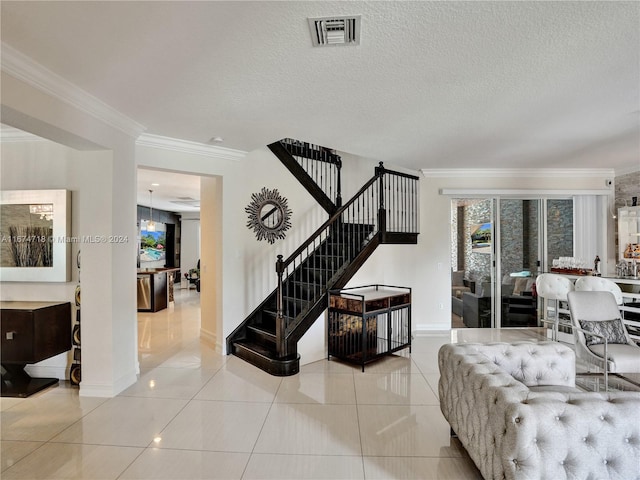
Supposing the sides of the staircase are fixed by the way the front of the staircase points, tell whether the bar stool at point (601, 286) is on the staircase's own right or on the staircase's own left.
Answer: on the staircase's own left

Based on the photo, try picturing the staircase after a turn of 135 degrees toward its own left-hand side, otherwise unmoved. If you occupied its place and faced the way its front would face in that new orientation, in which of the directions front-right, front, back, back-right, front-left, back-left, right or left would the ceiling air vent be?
right

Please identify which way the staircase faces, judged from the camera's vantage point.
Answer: facing the viewer and to the left of the viewer

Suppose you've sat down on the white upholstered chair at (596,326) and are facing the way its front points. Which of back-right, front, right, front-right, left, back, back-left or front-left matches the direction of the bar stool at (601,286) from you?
back-left

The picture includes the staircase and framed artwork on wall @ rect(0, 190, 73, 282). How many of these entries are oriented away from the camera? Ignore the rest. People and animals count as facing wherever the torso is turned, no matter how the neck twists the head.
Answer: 0

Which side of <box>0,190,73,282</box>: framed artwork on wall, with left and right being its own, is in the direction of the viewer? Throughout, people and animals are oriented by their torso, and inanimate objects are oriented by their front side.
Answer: front

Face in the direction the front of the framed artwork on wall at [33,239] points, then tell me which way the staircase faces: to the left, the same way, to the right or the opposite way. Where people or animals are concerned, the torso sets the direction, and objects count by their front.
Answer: to the right

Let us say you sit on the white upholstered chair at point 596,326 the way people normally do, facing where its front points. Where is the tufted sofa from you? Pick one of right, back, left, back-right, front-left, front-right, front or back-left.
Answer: front-right

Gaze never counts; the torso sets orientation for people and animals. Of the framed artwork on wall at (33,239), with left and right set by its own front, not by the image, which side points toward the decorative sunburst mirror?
left
